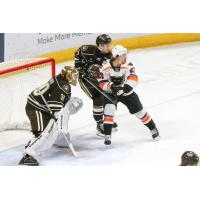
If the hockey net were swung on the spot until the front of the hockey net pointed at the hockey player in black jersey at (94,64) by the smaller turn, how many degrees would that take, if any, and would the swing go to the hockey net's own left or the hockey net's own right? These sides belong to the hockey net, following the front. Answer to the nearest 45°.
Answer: approximately 45° to the hockey net's own left

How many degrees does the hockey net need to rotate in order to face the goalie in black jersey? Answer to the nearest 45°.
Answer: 0° — it already faces them

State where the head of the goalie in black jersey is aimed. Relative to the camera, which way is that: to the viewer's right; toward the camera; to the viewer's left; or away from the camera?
to the viewer's right

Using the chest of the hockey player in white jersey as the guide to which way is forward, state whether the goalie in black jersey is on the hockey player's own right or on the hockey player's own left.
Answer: on the hockey player's own right

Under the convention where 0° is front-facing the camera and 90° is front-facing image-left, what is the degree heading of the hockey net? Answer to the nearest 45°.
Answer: approximately 315°

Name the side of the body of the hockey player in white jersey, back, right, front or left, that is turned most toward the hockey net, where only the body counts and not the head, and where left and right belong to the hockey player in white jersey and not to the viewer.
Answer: right
